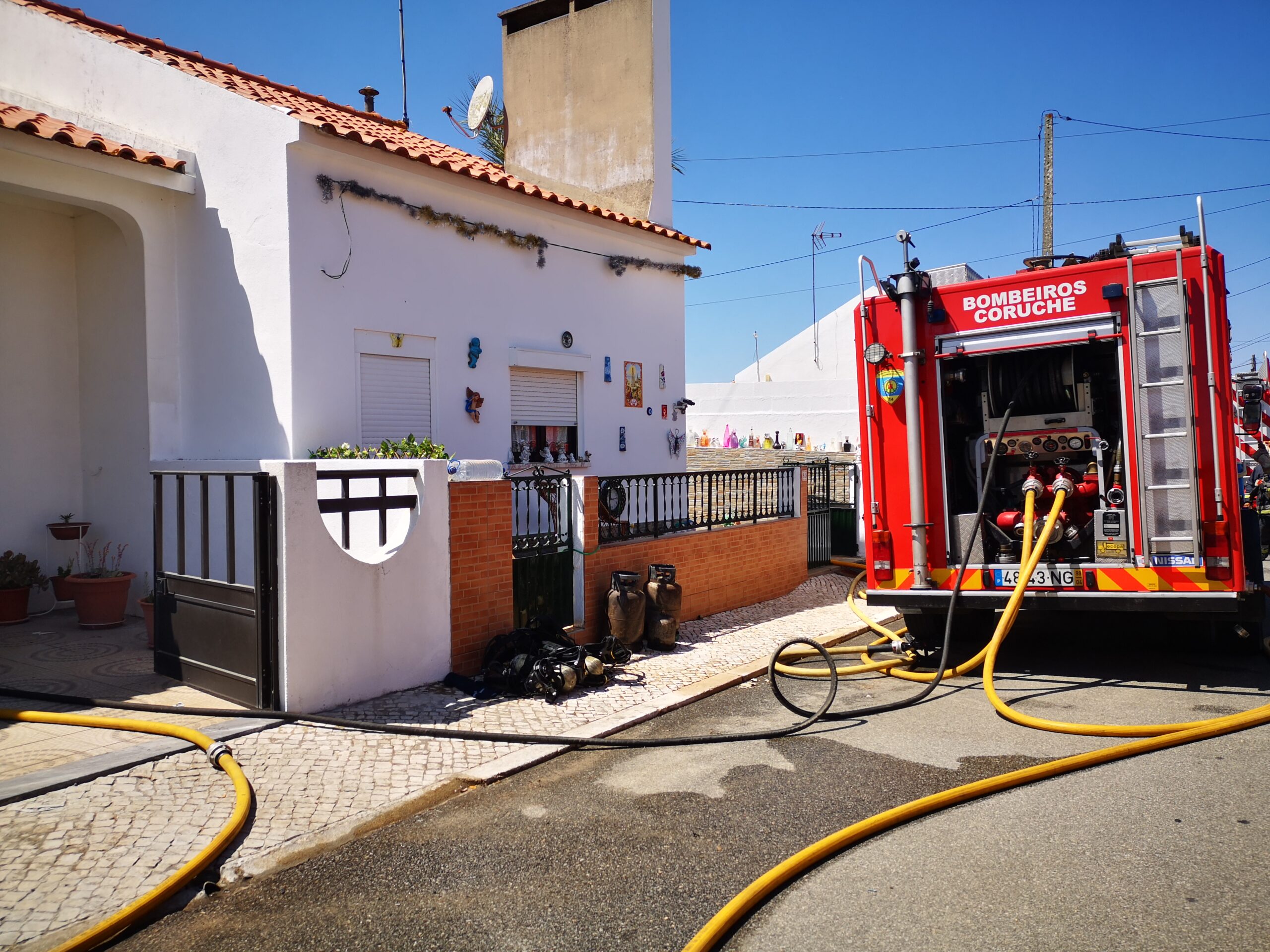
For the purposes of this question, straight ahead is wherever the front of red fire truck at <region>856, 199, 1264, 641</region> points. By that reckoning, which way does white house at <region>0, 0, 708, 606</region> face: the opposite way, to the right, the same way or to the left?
to the right

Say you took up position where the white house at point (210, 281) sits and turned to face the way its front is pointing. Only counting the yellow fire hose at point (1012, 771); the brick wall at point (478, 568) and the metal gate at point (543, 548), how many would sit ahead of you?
3

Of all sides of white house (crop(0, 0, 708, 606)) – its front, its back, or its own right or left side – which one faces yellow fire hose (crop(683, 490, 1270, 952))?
front

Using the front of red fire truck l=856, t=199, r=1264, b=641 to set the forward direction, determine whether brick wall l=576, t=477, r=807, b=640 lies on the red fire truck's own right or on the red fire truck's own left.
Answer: on the red fire truck's own left

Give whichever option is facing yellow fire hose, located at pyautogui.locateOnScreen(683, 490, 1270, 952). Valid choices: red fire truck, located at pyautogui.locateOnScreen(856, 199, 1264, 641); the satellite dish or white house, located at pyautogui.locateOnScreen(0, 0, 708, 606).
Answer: the white house

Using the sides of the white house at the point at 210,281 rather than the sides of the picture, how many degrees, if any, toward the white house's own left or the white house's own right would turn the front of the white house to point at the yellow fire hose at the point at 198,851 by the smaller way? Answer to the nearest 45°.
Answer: approximately 45° to the white house's own right

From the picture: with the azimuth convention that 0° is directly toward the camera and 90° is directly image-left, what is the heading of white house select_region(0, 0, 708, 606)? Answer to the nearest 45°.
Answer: approximately 315°

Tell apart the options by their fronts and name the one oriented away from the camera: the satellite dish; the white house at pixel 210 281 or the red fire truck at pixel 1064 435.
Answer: the red fire truck

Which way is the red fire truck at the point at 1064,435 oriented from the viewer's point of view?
away from the camera

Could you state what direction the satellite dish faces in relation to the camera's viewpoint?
facing to the left of the viewer
